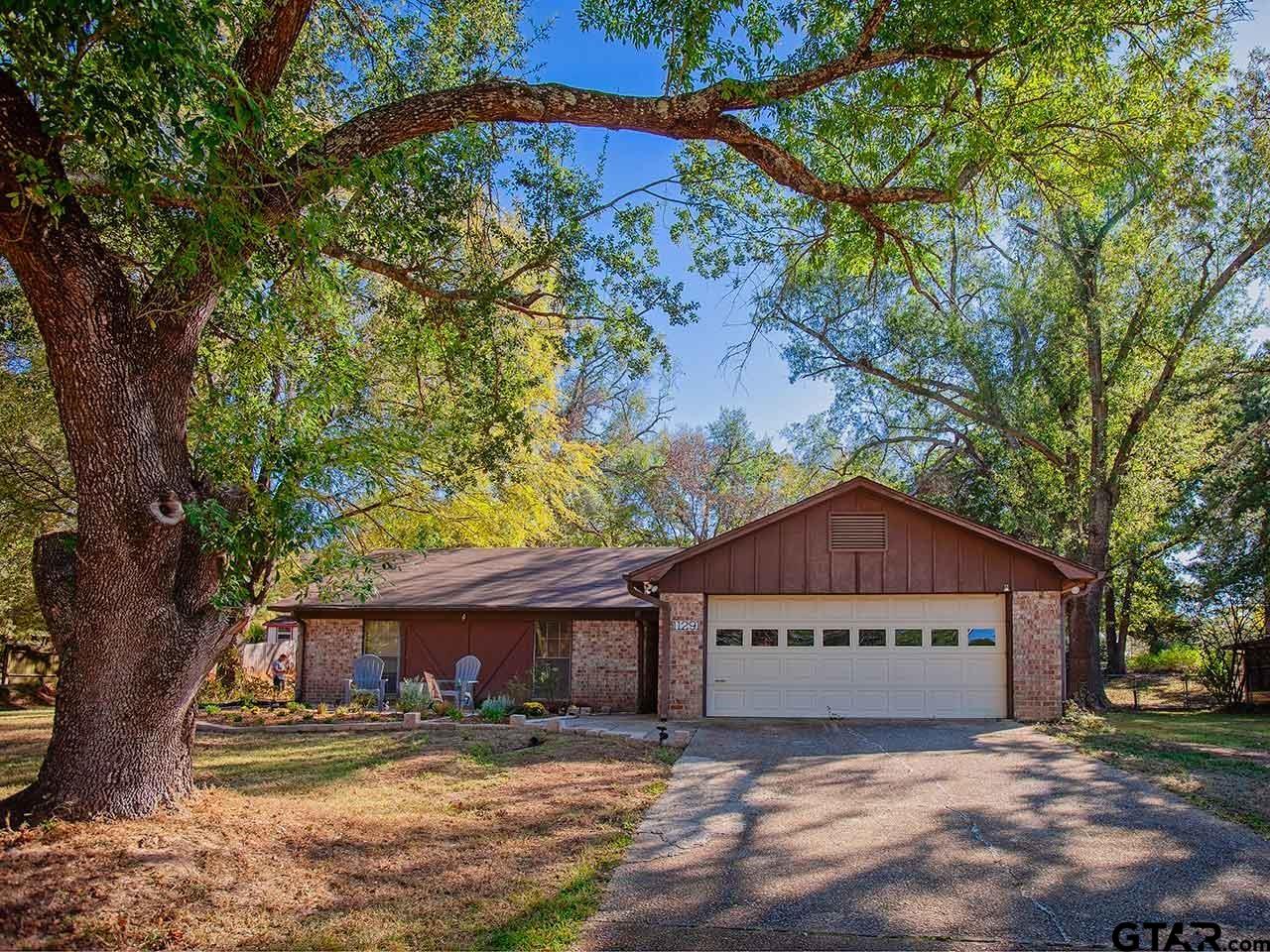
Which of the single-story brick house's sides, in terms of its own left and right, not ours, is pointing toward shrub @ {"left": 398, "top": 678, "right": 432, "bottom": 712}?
right

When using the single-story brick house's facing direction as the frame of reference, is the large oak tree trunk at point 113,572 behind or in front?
in front

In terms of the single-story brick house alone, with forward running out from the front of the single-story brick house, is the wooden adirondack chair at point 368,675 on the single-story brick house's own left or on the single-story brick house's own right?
on the single-story brick house's own right

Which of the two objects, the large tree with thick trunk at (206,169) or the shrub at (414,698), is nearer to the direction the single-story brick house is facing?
the large tree with thick trunk

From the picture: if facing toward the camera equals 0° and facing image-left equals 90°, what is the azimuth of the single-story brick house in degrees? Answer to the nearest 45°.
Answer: approximately 0°

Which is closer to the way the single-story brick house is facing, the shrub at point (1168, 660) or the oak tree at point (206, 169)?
the oak tree

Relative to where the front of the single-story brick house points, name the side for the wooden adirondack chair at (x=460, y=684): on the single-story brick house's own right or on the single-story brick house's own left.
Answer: on the single-story brick house's own right

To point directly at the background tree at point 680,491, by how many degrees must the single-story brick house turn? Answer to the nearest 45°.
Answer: approximately 180°

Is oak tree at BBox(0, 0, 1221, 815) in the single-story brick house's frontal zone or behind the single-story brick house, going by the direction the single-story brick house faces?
frontal zone

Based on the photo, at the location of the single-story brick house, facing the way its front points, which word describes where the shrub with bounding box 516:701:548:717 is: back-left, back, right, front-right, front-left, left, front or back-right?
right

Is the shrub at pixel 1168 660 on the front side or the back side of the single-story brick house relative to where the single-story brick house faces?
on the back side

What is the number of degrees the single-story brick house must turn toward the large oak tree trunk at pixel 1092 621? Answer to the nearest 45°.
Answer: approximately 135° to its left
